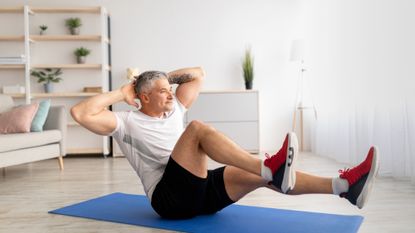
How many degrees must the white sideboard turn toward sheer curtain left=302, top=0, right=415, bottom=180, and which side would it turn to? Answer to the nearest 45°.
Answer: approximately 45° to its left

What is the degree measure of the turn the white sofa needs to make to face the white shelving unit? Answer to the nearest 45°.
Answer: approximately 135° to its left

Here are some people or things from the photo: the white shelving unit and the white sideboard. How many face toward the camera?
2

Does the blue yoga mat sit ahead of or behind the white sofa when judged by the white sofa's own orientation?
ahead

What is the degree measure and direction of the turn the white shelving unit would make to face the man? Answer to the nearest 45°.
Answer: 0° — it already faces them

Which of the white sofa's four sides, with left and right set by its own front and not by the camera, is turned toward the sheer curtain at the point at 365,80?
front

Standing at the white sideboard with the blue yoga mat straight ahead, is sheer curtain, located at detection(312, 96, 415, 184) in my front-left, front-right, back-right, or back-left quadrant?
front-left

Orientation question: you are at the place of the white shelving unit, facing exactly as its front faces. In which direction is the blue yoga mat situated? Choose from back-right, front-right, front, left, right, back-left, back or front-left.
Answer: front

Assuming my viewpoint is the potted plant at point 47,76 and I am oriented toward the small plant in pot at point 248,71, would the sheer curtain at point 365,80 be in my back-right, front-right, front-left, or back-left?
front-right

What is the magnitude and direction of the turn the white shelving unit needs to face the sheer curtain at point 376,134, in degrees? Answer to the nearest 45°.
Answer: approximately 45° to its left

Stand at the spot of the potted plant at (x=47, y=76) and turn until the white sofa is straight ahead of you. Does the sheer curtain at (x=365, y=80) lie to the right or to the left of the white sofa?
left

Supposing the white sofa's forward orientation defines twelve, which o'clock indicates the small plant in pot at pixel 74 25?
The small plant in pot is roughly at 8 o'clock from the white sofa.

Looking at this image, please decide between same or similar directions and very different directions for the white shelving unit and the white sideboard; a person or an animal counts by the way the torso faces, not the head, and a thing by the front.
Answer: same or similar directions

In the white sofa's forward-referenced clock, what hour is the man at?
The man is roughly at 1 o'clock from the white sofa.

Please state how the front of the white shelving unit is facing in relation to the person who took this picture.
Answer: facing the viewer

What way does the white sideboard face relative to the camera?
toward the camera
